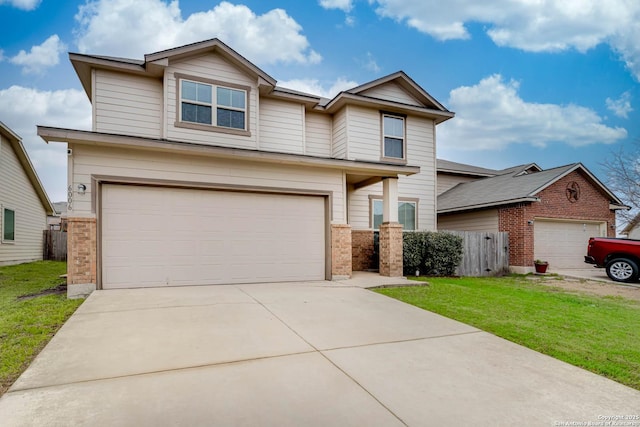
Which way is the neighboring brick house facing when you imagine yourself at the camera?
facing the viewer and to the right of the viewer

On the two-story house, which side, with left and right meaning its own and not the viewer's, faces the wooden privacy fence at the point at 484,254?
left

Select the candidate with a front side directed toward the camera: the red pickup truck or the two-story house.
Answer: the two-story house

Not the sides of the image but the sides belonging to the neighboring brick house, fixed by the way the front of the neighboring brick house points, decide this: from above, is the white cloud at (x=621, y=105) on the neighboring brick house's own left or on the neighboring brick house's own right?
on the neighboring brick house's own left

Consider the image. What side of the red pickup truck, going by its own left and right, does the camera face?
right

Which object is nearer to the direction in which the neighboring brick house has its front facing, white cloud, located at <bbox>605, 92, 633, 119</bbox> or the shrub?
the shrub

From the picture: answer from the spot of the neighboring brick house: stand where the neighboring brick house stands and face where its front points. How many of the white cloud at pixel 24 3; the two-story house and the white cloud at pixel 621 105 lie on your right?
2

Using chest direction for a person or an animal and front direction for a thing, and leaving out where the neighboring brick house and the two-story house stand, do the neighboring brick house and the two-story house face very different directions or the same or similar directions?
same or similar directions

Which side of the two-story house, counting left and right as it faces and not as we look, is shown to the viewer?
front

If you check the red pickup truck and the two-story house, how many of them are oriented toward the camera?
1

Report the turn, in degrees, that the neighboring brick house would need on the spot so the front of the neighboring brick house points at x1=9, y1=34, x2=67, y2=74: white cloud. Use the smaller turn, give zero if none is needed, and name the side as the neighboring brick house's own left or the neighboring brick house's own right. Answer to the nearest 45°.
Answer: approximately 90° to the neighboring brick house's own right

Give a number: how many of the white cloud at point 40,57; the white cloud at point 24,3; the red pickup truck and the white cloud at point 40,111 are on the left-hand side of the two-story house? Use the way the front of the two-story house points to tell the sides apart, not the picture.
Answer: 1
